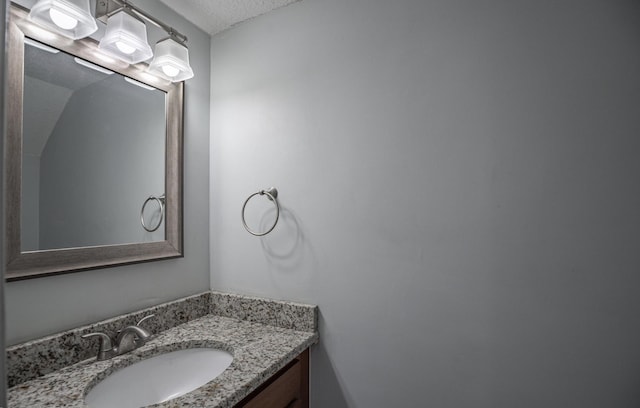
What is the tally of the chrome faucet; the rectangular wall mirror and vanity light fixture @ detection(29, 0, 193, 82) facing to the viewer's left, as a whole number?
0

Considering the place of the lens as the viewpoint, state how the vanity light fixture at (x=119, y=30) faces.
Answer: facing the viewer and to the right of the viewer

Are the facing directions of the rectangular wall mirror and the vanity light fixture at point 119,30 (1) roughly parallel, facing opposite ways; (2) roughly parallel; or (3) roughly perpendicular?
roughly parallel

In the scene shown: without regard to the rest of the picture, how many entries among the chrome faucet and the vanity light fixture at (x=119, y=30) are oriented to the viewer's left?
0
